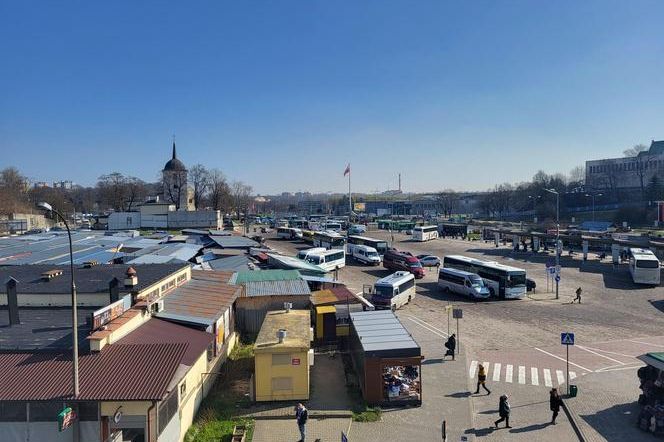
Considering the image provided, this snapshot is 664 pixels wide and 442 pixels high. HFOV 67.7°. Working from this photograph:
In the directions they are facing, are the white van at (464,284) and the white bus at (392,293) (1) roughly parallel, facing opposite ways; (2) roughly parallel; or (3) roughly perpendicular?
roughly perpendicular

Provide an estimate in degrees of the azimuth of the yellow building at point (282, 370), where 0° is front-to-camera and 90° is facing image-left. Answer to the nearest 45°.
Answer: approximately 0°

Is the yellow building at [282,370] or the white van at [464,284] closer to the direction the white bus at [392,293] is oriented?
the yellow building

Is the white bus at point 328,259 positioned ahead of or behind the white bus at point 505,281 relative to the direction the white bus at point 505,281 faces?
behind

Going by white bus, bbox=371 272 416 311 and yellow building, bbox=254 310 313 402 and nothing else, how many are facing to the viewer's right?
0

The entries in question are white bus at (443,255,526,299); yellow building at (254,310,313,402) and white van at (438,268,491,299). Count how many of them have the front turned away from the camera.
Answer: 0

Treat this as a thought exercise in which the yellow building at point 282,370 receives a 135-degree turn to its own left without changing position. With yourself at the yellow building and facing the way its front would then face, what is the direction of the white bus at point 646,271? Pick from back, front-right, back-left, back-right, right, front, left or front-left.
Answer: front

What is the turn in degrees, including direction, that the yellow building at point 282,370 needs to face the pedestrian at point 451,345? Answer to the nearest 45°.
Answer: approximately 135° to its left

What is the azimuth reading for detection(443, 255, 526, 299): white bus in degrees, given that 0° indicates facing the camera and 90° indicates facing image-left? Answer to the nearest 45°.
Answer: approximately 315°

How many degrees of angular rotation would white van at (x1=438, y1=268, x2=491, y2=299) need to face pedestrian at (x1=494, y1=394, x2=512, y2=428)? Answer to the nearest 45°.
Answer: approximately 45° to its right

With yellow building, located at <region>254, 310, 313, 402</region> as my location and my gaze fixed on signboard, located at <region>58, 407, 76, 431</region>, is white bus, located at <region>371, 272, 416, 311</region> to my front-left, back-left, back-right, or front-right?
back-right

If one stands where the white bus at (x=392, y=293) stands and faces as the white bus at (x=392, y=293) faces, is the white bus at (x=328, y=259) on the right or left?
on its right

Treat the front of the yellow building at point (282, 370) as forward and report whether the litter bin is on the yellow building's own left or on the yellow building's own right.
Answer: on the yellow building's own left
